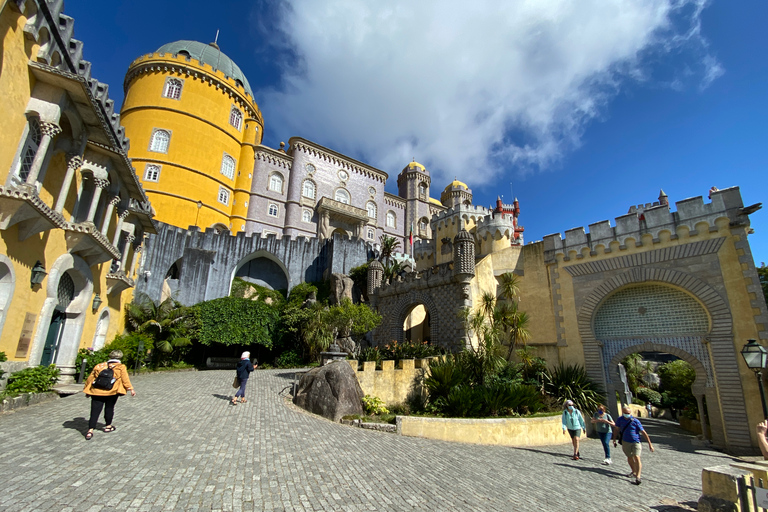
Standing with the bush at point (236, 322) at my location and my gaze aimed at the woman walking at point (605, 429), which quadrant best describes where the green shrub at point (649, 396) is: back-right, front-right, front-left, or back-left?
front-left

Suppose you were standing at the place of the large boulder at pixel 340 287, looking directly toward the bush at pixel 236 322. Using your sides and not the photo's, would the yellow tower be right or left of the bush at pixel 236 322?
right

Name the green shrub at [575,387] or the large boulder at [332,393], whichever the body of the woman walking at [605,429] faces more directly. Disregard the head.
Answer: the large boulder

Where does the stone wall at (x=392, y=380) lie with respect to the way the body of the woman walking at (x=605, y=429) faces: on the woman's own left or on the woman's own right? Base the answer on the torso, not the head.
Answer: on the woman's own right

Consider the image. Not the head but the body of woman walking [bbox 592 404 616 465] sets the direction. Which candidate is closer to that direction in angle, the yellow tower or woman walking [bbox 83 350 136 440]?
the woman walking

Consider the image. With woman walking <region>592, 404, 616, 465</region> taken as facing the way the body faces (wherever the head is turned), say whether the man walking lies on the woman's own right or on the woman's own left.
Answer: on the woman's own left

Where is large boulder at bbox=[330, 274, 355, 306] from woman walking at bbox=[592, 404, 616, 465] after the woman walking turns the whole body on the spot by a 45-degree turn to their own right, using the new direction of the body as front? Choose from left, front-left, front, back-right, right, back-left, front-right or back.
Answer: front-right

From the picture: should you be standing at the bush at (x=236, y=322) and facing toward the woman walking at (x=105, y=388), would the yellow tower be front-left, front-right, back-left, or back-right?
back-right

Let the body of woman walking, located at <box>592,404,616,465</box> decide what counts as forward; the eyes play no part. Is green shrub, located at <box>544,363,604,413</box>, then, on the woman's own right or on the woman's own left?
on the woman's own right
